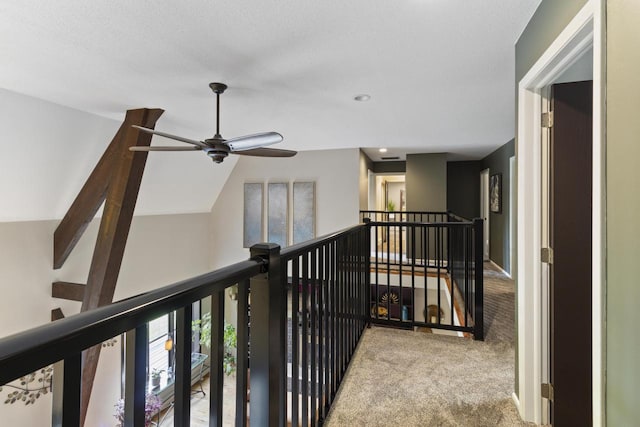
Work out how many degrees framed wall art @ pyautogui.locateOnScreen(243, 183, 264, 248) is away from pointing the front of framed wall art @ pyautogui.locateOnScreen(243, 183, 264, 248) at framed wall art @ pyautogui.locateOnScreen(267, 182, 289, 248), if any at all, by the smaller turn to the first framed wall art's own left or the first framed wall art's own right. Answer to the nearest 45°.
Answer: approximately 45° to the first framed wall art's own left

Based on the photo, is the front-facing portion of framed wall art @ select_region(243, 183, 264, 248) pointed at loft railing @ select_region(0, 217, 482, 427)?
yes

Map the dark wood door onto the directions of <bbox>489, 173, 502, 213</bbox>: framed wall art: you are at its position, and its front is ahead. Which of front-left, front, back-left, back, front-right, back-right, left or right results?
left

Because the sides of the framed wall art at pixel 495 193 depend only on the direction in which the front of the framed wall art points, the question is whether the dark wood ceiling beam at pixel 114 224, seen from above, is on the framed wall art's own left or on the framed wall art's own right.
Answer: on the framed wall art's own left

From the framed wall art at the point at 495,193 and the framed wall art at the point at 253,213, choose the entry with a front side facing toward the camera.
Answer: the framed wall art at the point at 253,213

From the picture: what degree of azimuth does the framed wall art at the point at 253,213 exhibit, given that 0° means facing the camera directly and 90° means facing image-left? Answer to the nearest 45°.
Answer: approximately 0°

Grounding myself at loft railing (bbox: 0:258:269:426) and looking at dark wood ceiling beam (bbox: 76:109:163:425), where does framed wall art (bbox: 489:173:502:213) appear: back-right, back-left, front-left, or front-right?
front-right

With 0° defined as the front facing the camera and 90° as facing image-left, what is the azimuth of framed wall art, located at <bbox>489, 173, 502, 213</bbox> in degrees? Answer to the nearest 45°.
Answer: approximately 90°

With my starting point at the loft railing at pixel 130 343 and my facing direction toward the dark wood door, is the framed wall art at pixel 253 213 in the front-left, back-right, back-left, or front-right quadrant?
front-left

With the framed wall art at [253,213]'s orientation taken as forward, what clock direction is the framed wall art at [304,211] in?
the framed wall art at [304,211] is roughly at 10 o'clock from the framed wall art at [253,213].

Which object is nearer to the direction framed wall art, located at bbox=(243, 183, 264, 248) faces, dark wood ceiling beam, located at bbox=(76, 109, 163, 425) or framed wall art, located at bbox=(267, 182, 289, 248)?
the dark wood ceiling beam

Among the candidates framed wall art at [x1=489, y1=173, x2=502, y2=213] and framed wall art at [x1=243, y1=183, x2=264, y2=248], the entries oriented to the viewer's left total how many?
1

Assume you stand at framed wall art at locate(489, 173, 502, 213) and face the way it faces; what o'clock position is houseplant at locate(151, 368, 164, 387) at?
The houseplant is roughly at 11 o'clock from the framed wall art.

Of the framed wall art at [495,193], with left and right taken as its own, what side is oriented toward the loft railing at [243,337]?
left
